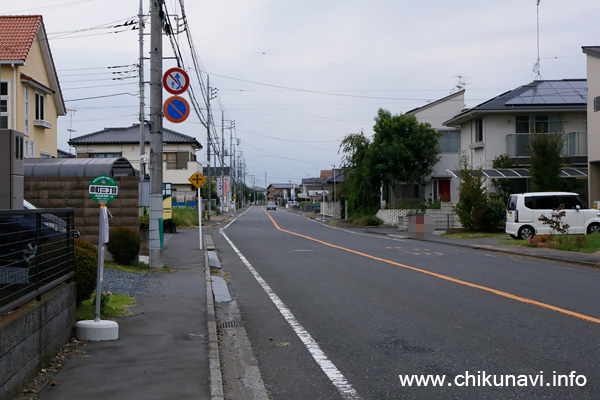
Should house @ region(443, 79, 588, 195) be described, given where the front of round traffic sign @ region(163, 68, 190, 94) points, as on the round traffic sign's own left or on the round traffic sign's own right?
on the round traffic sign's own left

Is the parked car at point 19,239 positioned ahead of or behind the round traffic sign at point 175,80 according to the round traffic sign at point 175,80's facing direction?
ahead

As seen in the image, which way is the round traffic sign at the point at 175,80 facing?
toward the camera

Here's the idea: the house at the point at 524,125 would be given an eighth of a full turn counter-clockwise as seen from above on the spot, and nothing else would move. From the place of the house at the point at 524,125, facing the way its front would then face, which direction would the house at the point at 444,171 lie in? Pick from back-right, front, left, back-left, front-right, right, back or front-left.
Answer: back

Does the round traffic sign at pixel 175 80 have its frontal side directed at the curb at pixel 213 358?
yes

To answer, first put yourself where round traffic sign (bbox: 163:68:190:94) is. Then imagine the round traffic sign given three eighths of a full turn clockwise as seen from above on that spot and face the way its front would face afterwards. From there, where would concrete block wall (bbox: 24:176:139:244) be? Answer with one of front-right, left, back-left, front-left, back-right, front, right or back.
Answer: front

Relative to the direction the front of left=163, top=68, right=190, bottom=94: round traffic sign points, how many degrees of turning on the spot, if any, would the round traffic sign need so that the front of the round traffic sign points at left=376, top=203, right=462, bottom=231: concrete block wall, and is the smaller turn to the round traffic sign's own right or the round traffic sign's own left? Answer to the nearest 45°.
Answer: approximately 135° to the round traffic sign's own left

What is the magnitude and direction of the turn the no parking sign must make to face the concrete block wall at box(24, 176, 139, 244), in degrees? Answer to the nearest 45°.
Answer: approximately 135° to its right

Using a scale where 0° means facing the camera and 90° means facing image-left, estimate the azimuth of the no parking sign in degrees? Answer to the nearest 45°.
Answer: approximately 0°

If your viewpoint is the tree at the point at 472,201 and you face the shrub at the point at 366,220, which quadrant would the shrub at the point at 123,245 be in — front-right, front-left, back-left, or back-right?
back-left

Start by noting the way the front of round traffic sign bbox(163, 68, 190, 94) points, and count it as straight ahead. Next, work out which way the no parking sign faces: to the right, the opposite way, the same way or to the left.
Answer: the same way

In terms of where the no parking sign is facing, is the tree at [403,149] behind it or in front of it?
behind

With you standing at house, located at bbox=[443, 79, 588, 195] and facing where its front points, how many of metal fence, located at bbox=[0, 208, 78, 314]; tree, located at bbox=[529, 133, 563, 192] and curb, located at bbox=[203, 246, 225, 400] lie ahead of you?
3

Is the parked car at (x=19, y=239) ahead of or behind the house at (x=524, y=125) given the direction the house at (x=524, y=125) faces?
ahead

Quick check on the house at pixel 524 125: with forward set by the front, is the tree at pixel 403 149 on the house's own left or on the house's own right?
on the house's own right
